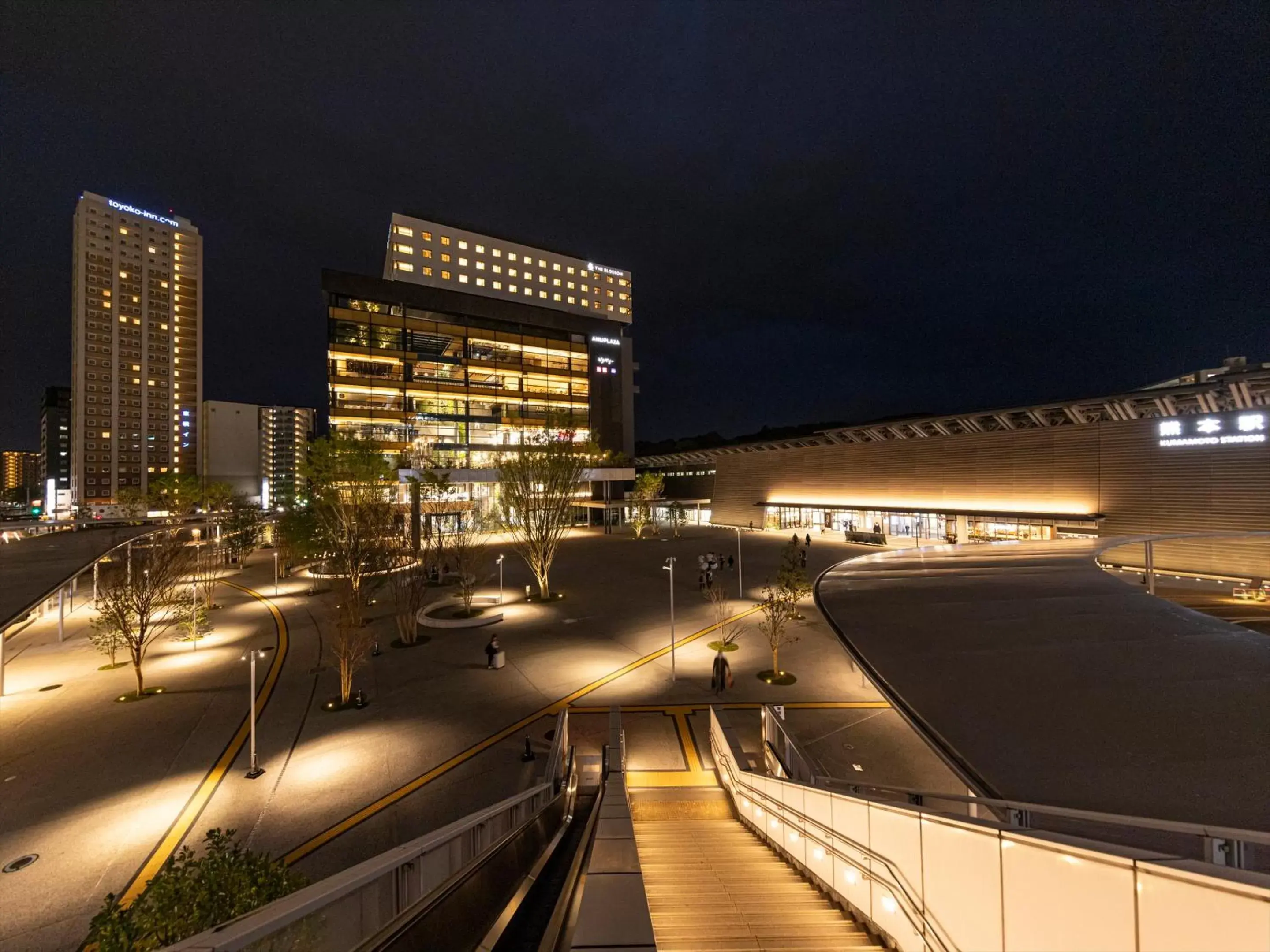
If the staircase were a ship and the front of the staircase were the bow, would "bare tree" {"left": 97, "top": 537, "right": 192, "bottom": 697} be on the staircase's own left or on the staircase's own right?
on the staircase's own left

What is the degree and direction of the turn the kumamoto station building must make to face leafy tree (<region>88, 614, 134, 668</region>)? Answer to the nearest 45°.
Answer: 0° — it already faces it

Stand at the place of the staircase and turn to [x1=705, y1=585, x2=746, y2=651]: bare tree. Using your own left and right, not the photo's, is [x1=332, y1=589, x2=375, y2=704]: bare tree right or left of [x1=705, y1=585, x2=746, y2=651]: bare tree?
left

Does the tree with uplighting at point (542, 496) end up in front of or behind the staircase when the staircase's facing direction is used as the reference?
in front

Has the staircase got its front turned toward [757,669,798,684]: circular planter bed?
yes

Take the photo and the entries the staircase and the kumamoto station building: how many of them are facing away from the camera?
1

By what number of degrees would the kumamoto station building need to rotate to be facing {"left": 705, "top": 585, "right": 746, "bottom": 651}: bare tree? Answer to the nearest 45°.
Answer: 0° — it already faces it

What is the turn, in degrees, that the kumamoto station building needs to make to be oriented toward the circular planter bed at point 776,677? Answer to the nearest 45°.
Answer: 0° — it already faces it

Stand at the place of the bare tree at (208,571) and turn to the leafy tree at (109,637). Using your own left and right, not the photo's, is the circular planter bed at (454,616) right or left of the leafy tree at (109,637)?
left

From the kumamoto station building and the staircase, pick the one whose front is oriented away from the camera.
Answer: the staircase

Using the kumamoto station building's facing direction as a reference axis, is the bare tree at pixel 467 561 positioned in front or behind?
in front

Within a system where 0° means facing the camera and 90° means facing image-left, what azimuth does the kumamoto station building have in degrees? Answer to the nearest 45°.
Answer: approximately 45°
